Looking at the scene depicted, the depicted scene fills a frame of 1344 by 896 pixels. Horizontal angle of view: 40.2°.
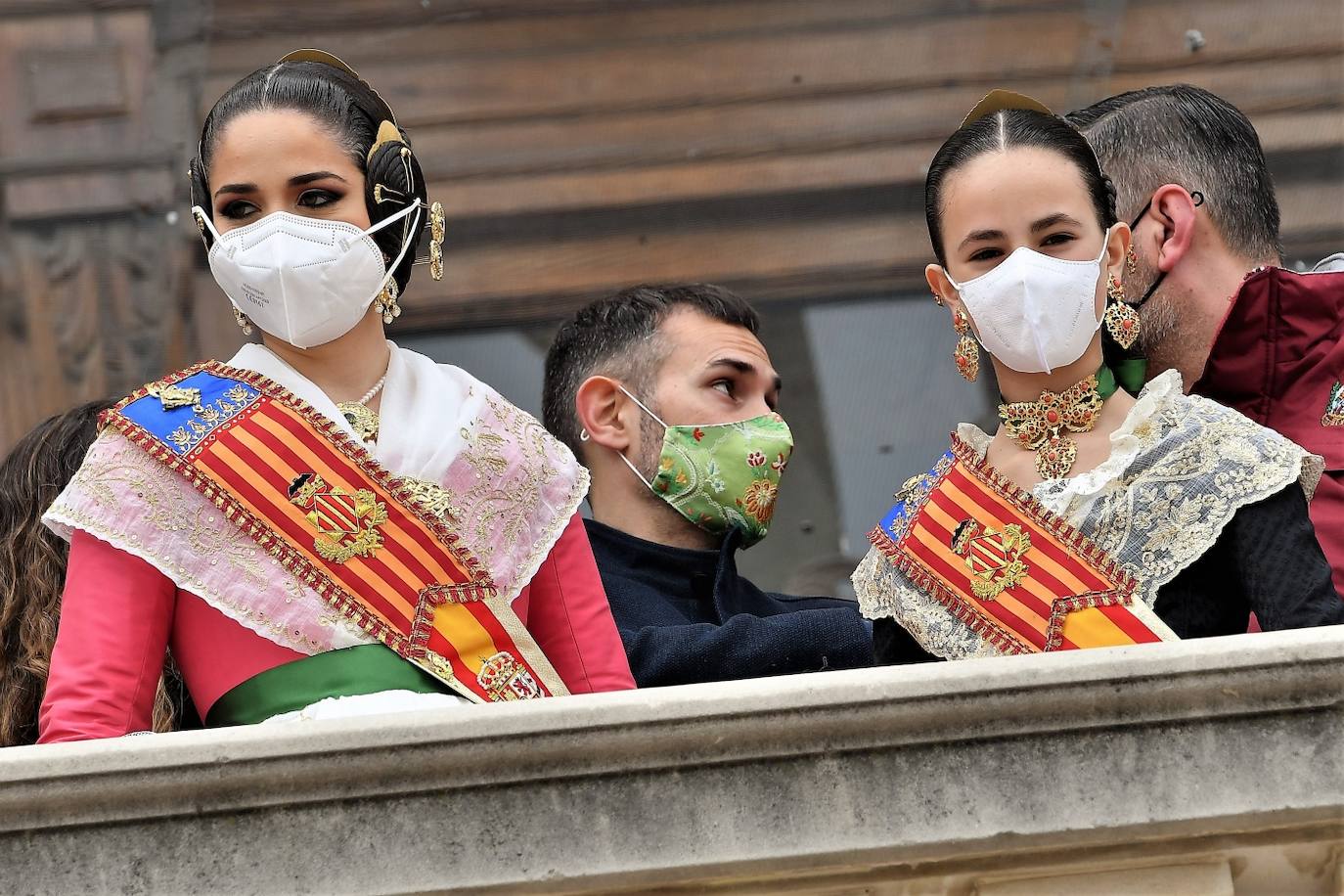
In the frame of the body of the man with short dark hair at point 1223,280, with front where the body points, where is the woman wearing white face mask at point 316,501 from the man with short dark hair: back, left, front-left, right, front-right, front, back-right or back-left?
front-left

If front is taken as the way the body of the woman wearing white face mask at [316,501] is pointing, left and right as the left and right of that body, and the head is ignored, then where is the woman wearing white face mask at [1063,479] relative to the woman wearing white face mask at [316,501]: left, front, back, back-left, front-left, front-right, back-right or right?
left

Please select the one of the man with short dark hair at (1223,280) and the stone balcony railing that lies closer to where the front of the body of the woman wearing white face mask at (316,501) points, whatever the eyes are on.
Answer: the stone balcony railing

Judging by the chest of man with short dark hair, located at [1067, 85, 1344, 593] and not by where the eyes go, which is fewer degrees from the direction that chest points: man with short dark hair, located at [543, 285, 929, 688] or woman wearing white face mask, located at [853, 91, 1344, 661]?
the man with short dark hair

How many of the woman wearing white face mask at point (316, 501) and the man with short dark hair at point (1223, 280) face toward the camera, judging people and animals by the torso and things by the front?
1

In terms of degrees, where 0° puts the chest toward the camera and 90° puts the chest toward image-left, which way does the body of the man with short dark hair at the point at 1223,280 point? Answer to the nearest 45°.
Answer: approximately 90°

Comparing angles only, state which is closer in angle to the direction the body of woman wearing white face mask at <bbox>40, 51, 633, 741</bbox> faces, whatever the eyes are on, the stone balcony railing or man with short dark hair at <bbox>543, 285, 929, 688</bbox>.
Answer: the stone balcony railing

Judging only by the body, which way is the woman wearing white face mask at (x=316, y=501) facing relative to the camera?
toward the camera

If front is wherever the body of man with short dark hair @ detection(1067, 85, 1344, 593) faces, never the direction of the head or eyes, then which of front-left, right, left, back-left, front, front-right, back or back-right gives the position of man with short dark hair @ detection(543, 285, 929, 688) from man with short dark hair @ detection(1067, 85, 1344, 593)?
front

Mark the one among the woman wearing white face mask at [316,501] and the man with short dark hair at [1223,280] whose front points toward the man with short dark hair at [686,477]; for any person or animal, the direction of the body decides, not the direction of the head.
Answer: the man with short dark hair at [1223,280]

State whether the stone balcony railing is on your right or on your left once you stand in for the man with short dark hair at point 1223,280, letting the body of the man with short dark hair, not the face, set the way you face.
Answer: on your left
